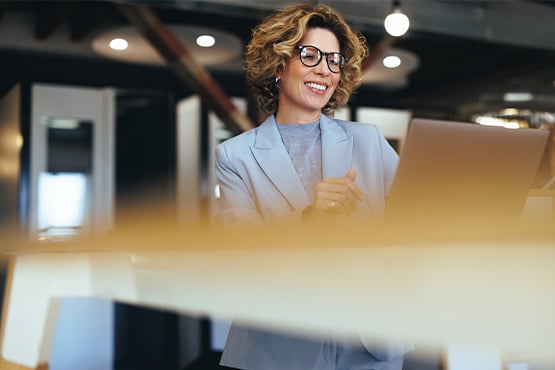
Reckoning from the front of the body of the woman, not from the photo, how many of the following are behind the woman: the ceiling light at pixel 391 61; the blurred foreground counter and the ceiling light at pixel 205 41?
2

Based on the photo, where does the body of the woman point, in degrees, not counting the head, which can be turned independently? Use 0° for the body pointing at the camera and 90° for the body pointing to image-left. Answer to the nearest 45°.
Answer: approximately 0°

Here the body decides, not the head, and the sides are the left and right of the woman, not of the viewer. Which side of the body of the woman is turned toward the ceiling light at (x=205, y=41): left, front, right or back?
back

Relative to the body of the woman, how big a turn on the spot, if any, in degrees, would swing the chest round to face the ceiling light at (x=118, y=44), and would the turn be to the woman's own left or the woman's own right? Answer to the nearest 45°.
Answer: approximately 135° to the woman's own right

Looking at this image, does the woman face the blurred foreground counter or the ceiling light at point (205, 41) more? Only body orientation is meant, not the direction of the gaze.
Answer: the blurred foreground counter

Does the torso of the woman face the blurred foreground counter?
yes

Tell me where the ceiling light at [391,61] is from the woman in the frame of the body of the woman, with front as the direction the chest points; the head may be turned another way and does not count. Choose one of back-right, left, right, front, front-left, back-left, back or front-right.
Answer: back

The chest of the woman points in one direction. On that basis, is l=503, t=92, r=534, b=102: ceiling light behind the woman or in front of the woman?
behind
